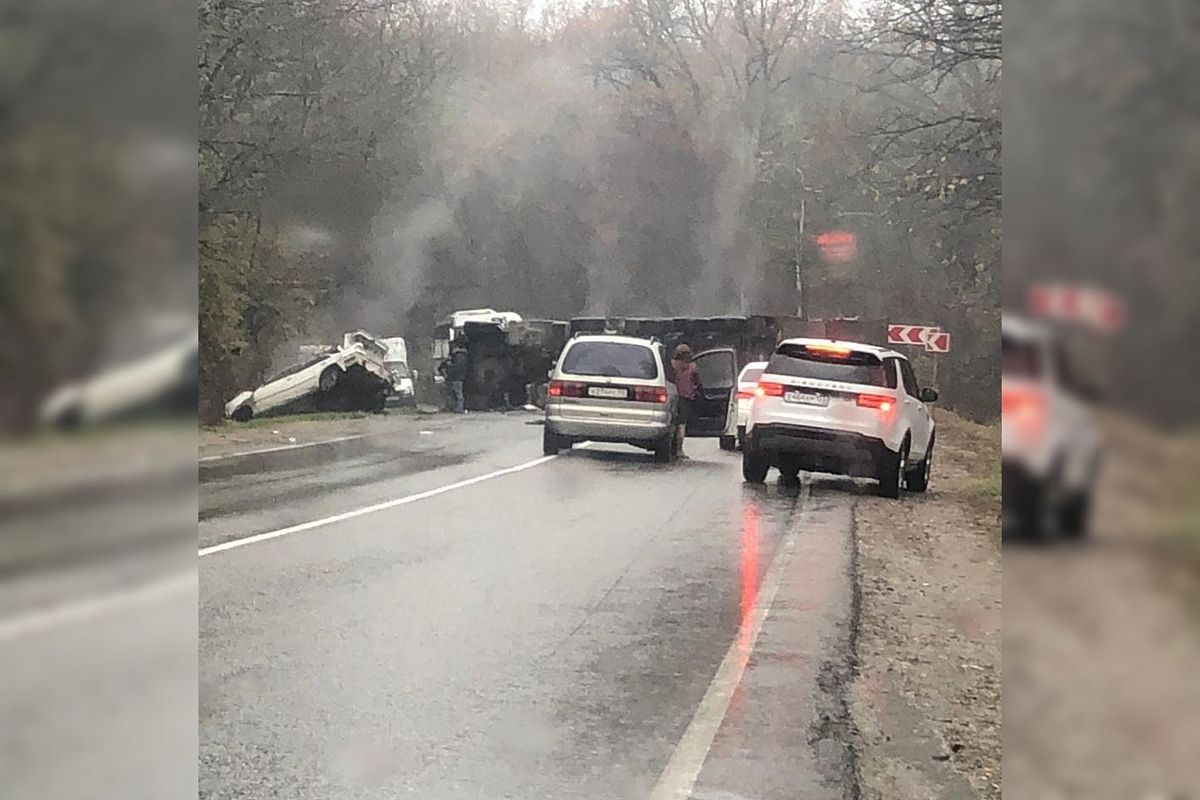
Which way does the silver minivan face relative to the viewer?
away from the camera

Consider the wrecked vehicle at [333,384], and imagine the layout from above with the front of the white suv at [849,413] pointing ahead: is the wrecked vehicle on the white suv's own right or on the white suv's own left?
on the white suv's own left

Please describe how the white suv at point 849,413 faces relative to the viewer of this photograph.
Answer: facing away from the viewer
